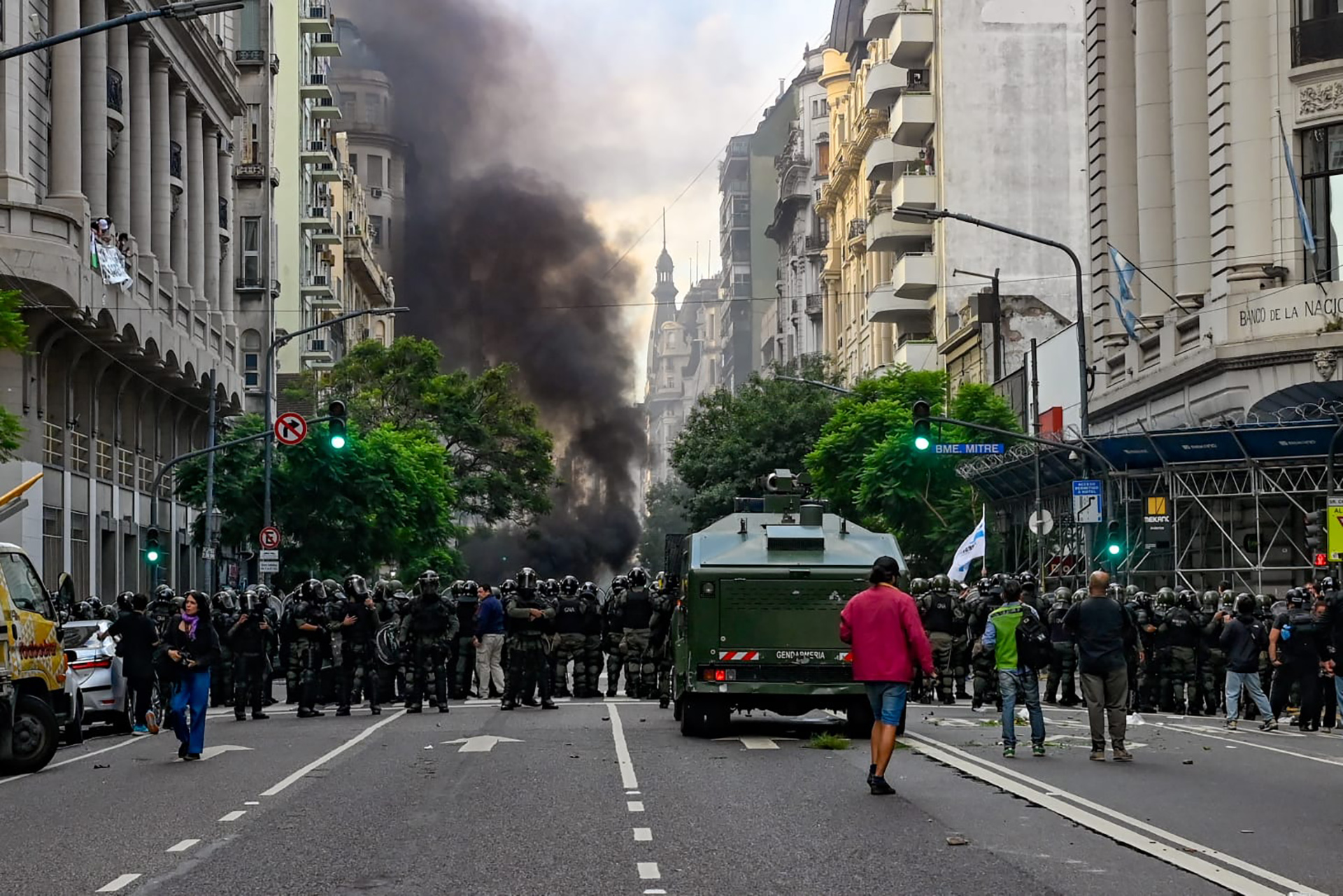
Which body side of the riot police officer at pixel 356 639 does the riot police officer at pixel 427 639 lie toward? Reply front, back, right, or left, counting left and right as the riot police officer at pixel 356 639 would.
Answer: left

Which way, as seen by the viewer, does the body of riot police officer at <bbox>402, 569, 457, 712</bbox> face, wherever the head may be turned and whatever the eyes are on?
toward the camera

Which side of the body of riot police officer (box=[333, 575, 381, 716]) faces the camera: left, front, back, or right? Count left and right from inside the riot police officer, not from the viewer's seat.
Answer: front

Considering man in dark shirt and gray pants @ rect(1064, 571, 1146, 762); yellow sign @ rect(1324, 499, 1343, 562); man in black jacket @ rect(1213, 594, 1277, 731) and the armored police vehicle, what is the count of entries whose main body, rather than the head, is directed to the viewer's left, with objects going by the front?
0

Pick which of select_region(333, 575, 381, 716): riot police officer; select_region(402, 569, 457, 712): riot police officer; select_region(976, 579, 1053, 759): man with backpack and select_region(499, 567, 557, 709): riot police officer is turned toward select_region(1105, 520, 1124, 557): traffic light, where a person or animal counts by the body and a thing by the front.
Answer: the man with backpack

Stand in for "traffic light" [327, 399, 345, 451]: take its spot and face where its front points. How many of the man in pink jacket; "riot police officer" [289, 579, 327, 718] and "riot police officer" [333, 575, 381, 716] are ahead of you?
3

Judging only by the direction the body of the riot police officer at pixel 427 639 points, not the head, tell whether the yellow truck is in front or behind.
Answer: in front

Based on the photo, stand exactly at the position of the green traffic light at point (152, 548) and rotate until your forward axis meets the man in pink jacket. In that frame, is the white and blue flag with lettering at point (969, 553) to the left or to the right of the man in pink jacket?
left

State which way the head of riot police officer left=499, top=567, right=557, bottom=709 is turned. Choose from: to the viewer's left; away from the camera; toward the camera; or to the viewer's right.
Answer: toward the camera

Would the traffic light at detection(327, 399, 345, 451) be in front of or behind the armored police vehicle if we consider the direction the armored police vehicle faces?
in front

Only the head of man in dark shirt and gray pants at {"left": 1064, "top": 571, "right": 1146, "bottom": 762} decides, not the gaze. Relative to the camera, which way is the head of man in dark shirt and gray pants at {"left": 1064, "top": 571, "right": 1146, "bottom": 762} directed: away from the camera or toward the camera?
away from the camera

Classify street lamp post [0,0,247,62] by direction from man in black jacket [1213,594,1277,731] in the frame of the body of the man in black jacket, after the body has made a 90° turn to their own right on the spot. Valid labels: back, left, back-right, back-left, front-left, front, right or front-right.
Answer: back-right

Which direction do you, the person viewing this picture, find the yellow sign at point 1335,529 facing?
facing the viewer

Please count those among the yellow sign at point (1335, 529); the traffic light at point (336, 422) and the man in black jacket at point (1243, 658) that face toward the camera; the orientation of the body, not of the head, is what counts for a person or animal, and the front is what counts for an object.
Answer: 2

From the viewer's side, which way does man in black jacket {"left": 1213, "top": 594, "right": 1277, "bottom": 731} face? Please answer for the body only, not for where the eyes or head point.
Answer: away from the camera
